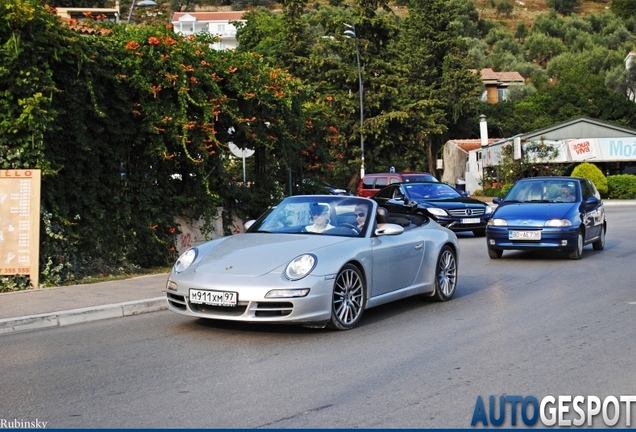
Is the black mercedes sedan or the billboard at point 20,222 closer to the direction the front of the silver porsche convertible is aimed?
the billboard

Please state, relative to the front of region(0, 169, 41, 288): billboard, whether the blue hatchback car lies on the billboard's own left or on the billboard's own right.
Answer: on the billboard's own left

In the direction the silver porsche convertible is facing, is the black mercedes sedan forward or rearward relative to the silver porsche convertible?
rearward

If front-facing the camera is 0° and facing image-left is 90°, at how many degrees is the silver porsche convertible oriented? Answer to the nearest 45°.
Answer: approximately 45°

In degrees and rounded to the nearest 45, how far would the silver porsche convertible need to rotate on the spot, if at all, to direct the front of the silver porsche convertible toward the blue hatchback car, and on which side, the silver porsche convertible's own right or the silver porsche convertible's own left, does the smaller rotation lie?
approximately 180°

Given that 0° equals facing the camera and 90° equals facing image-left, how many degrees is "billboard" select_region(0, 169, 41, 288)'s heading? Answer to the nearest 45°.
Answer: approximately 0°
